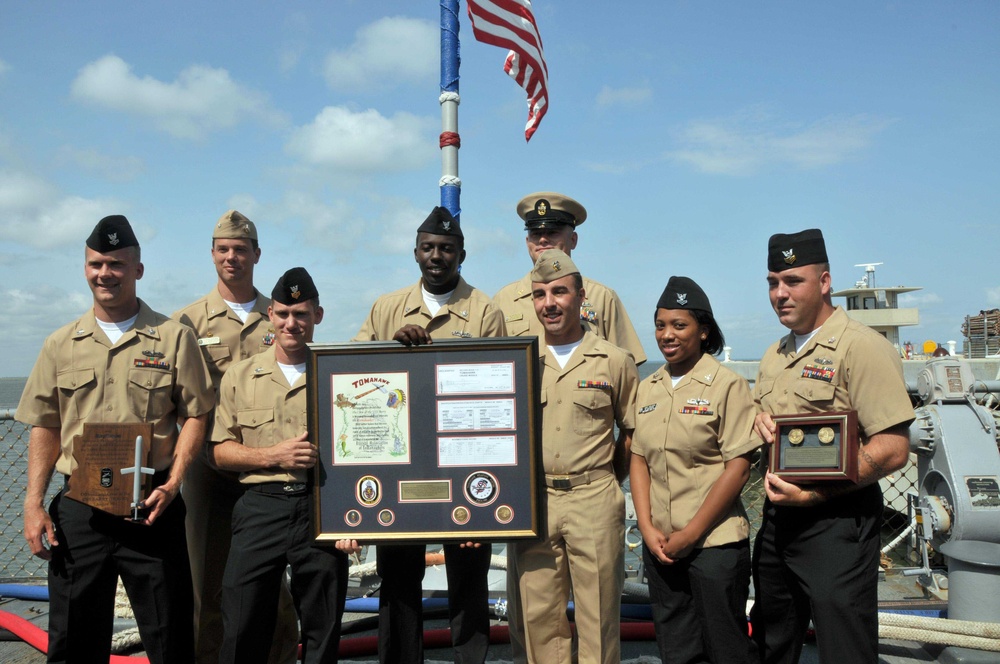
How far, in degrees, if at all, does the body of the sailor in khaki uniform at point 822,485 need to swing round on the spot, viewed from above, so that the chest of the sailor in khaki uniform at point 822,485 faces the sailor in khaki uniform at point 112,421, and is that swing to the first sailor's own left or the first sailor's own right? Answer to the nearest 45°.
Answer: approximately 45° to the first sailor's own right

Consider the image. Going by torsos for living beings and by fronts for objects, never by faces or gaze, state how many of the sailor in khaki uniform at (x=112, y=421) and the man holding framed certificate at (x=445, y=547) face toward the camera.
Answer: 2

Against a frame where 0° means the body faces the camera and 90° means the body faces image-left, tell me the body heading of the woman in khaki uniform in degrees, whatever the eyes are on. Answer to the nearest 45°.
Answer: approximately 45°

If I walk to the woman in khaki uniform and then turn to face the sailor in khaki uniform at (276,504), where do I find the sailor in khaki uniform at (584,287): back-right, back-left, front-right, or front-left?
front-right

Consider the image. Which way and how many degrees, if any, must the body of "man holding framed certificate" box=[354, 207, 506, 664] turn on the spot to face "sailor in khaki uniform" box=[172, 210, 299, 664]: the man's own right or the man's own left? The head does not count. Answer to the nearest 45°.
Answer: approximately 135° to the man's own right

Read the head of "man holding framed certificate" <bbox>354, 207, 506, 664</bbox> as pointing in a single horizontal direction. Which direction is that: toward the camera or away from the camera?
toward the camera

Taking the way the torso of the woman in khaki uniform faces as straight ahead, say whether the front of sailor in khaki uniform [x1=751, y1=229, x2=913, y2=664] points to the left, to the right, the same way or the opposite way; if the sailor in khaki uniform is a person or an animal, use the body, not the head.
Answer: the same way

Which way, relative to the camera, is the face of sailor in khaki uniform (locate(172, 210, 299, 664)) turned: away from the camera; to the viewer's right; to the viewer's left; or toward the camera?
toward the camera

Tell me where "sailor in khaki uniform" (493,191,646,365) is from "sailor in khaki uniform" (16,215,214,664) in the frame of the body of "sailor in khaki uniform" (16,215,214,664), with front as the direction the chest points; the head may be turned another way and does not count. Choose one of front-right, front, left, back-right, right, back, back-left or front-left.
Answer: left

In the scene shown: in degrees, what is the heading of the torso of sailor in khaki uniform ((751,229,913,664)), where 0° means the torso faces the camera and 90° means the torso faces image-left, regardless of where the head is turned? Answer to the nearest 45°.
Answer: approximately 45°

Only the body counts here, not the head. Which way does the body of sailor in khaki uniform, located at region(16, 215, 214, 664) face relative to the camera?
toward the camera

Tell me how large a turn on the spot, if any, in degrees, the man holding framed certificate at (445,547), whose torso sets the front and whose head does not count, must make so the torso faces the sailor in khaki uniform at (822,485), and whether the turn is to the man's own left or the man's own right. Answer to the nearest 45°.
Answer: approximately 45° to the man's own left
